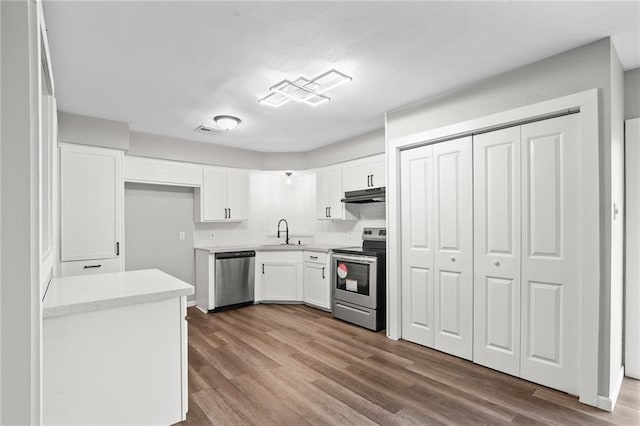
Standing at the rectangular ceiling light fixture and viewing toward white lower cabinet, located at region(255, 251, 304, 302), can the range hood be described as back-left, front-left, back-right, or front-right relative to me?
front-right

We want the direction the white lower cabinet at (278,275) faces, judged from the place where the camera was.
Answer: facing the viewer

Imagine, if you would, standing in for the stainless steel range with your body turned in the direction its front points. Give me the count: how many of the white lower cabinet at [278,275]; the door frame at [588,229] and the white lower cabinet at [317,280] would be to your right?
2

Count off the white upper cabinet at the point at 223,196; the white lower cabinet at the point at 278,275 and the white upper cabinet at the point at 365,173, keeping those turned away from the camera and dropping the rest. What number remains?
0

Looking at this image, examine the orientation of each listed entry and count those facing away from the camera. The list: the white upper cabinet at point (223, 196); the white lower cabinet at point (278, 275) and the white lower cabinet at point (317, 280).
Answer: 0

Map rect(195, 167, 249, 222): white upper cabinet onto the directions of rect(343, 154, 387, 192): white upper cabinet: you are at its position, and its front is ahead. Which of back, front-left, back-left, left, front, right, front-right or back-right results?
front-right

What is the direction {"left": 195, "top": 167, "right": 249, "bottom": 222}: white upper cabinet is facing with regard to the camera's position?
facing the viewer and to the right of the viewer

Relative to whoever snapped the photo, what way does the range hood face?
facing the viewer and to the left of the viewer

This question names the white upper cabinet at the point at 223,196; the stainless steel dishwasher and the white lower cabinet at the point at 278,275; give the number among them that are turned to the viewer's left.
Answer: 0
